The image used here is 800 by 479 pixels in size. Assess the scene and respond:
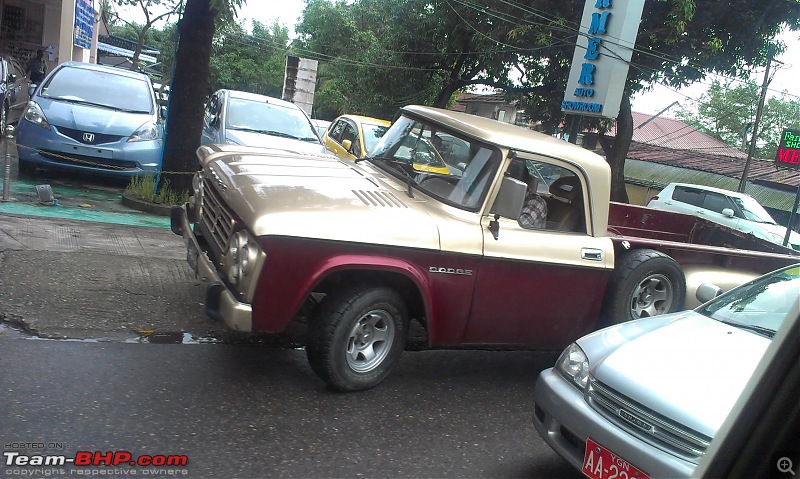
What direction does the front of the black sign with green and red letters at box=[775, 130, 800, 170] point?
toward the camera

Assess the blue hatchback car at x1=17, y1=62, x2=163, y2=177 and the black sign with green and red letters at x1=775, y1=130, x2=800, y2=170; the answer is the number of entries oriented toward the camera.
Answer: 2

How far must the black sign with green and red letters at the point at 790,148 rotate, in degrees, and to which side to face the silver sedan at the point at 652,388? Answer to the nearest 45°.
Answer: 0° — it already faces it

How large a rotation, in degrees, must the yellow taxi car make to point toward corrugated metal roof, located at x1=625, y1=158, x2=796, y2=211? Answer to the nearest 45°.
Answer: approximately 90° to its left

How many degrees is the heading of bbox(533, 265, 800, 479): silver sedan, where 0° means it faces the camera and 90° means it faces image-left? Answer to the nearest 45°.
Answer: approximately 45°

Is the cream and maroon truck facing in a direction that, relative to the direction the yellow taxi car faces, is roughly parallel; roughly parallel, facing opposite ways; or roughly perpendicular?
roughly perpendicular

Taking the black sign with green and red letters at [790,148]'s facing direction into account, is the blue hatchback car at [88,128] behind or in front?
in front

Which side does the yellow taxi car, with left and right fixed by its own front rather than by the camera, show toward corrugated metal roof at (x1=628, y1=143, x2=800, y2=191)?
left

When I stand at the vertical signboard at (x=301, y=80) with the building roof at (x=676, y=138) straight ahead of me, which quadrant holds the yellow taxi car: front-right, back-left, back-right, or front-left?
back-right

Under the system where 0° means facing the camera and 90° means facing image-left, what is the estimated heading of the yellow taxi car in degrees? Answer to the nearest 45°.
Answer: approximately 315°

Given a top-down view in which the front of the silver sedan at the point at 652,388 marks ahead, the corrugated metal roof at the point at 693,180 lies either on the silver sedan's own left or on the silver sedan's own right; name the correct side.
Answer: on the silver sedan's own right

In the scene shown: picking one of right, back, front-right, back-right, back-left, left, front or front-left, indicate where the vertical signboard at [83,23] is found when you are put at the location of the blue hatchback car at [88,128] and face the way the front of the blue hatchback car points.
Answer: back

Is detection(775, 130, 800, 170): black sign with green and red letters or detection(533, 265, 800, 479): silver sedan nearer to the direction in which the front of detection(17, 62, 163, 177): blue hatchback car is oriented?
the silver sedan

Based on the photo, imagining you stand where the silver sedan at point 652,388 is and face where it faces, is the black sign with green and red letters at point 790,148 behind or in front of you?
behind

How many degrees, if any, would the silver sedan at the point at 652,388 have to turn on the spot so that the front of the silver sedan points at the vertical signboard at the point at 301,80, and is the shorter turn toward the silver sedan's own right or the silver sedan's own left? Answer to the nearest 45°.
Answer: approximately 90° to the silver sedan's own right

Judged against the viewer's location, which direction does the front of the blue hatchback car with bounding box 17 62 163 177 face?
facing the viewer

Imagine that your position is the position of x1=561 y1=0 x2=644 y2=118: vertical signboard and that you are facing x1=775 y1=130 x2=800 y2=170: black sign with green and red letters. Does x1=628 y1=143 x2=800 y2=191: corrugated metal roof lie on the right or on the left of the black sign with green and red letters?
left
